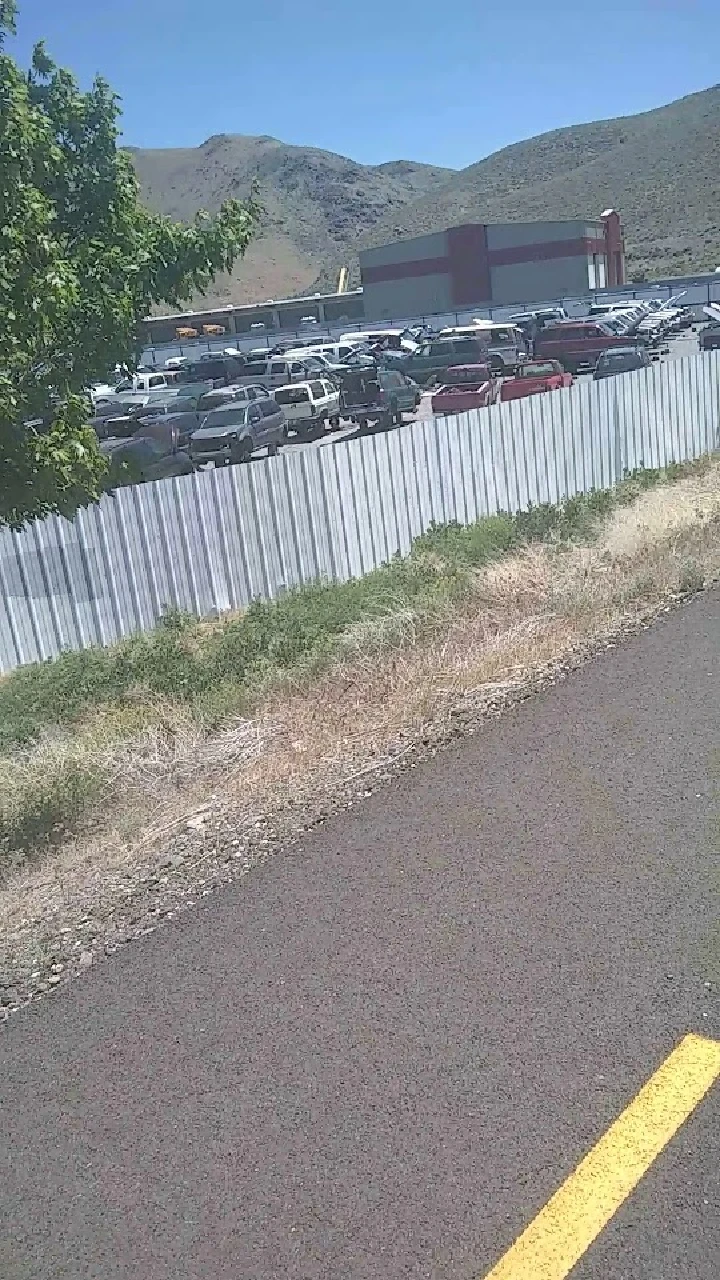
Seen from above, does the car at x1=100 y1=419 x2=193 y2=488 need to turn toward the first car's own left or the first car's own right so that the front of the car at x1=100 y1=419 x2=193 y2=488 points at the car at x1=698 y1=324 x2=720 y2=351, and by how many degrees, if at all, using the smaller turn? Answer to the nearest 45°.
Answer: approximately 180°

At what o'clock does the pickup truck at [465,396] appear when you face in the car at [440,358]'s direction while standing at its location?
the pickup truck at [465,396] is roughly at 9 o'clock from the car at [440,358].

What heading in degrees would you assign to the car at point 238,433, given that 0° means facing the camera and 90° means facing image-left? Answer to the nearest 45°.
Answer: approximately 45°

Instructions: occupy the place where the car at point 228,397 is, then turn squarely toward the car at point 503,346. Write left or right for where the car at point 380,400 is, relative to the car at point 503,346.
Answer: right

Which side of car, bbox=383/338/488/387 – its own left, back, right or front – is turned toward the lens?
left

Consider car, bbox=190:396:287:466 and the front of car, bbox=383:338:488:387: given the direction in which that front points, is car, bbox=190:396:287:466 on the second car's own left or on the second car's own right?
on the second car's own left

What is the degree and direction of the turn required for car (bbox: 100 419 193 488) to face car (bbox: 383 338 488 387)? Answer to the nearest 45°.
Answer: approximately 180°
